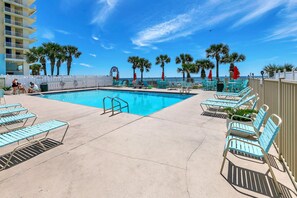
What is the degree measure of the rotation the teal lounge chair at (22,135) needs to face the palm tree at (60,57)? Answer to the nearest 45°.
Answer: approximately 45° to its left

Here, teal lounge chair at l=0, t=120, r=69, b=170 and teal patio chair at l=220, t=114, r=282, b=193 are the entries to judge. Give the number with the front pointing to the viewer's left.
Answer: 1

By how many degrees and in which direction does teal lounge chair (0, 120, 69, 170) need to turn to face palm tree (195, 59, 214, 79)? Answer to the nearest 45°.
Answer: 0° — it already faces it

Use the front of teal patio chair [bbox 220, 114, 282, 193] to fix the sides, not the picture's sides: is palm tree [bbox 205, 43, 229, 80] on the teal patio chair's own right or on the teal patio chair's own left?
on the teal patio chair's own right

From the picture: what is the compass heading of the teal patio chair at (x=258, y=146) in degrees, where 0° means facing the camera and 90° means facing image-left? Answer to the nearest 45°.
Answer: approximately 90°

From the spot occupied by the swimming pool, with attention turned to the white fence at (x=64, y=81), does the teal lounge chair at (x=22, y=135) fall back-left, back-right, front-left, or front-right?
back-left
